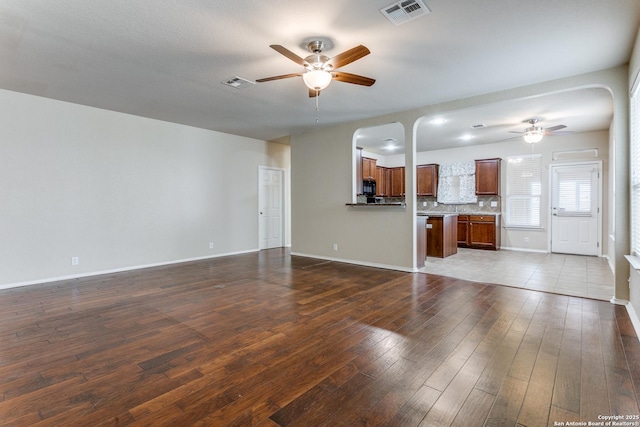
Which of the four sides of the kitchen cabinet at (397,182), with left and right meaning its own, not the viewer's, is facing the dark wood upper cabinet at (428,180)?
left

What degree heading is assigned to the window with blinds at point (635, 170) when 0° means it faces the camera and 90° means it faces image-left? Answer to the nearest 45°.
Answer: approximately 90°

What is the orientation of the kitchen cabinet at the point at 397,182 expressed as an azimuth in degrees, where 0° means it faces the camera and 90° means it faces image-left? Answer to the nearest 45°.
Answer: approximately 0°

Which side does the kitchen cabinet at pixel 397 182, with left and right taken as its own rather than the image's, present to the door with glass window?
left

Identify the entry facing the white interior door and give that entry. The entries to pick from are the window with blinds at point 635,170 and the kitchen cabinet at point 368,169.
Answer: the window with blinds

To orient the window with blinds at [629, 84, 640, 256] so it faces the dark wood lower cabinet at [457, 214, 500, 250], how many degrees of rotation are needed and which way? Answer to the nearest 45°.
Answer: approximately 45° to its right
